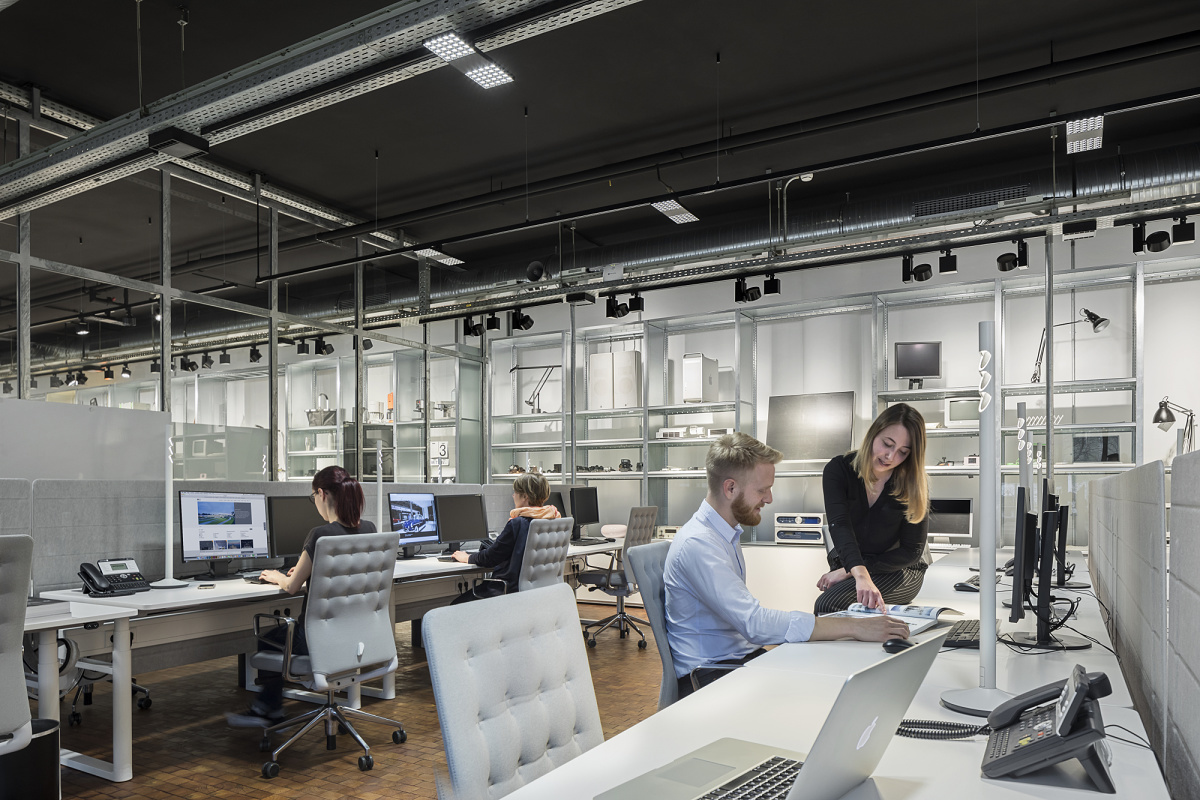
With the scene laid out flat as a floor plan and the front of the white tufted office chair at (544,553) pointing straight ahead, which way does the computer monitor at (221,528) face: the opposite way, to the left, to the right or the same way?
the opposite way

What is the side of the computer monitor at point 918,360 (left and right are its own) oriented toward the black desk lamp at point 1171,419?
left

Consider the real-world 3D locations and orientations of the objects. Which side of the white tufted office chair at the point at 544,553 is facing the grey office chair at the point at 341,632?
left

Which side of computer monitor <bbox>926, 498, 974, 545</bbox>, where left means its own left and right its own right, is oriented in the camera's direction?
front

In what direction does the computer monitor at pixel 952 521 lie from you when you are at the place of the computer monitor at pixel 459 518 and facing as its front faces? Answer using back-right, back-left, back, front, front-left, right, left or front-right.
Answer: front-left

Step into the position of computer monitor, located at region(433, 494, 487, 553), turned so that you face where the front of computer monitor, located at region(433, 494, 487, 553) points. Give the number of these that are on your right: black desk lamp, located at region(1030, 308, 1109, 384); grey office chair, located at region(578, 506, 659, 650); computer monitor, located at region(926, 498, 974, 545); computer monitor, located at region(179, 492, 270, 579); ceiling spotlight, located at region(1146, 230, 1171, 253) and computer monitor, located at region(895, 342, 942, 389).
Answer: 1

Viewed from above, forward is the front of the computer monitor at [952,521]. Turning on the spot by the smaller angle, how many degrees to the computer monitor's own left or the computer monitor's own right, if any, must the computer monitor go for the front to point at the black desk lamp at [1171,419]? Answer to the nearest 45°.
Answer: approximately 90° to the computer monitor's own left

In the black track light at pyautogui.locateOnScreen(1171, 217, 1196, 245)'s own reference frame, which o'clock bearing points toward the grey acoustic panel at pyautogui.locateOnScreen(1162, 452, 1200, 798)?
The grey acoustic panel is roughly at 6 o'clock from the black track light.

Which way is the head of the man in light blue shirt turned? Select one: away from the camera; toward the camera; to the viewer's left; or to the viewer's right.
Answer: to the viewer's right

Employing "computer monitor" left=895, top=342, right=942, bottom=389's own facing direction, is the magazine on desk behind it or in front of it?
in front

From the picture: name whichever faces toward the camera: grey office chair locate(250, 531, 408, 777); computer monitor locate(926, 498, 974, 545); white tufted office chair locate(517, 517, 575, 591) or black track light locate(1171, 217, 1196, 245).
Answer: the computer monitor
